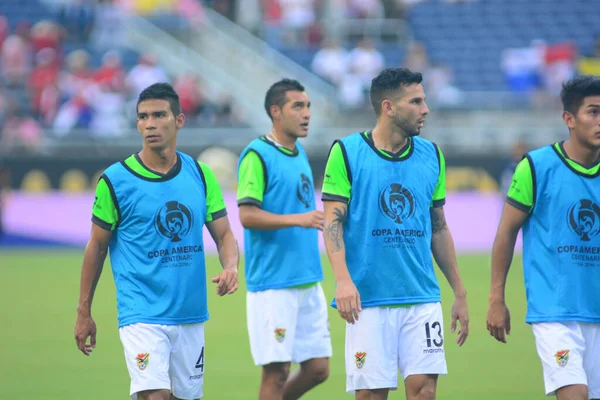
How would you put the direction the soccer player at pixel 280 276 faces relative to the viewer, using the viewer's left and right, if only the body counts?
facing the viewer and to the right of the viewer

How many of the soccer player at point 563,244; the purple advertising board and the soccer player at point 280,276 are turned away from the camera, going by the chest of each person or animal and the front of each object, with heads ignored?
0

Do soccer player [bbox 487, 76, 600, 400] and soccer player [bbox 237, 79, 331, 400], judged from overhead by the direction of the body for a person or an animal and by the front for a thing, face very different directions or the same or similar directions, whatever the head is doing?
same or similar directions

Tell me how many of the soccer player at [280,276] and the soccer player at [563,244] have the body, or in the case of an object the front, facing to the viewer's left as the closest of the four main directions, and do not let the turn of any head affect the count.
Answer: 0

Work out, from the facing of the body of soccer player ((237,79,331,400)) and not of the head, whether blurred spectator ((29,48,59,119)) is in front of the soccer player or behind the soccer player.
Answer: behind

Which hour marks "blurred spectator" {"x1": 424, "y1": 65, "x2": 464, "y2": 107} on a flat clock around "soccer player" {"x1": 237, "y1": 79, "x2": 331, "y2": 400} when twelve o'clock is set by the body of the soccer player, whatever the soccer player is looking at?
The blurred spectator is roughly at 8 o'clock from the soccer player.

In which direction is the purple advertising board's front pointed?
toward the camera

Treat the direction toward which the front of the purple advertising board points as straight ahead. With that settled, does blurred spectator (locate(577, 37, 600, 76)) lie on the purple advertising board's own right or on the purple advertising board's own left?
on the purple advertising board's own left

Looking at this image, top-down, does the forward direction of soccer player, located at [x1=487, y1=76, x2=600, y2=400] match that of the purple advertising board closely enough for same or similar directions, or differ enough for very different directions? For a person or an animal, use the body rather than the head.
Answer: same or similar directions

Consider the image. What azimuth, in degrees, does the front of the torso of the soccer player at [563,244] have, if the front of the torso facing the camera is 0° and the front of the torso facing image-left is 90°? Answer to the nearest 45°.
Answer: approximately 315°
